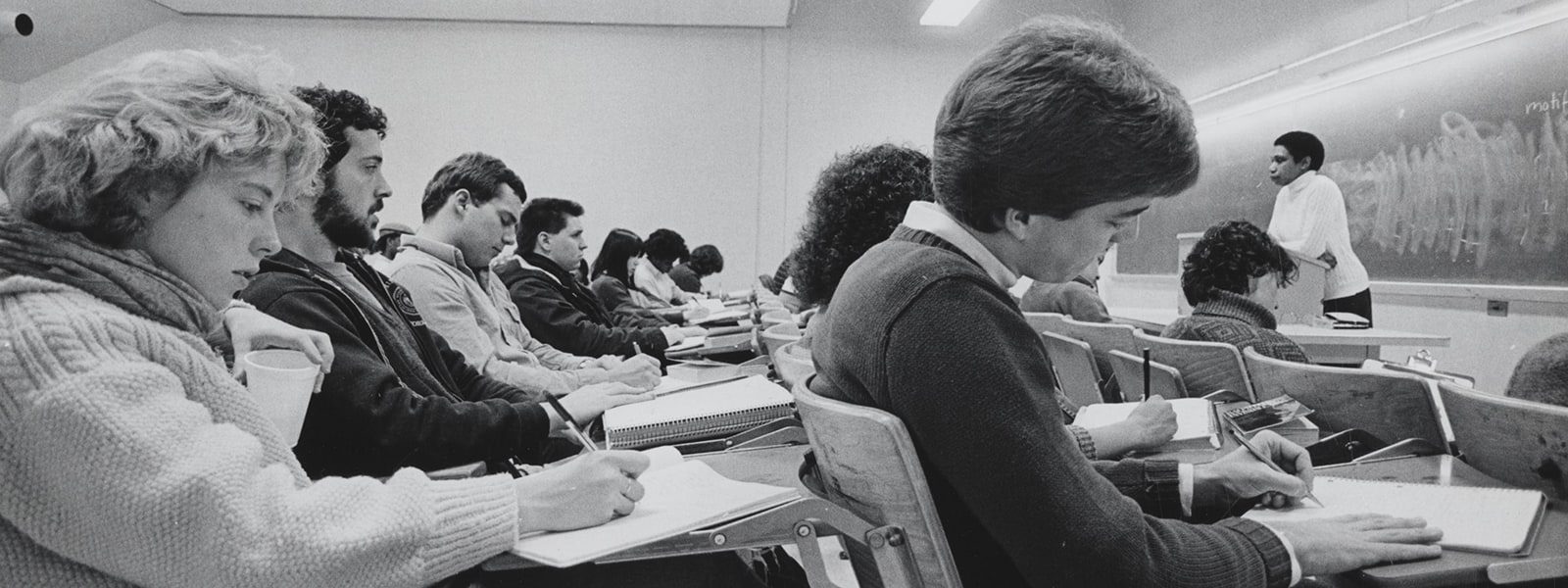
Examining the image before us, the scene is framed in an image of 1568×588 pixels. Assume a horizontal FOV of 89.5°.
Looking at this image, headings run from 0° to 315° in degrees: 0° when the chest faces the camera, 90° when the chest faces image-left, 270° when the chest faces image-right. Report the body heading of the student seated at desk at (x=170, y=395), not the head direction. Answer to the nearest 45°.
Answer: approximately 270°

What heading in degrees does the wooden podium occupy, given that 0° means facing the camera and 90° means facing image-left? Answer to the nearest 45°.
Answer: approximately 45°

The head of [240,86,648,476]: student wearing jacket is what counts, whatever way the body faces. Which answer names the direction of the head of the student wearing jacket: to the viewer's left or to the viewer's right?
to the viewer's right

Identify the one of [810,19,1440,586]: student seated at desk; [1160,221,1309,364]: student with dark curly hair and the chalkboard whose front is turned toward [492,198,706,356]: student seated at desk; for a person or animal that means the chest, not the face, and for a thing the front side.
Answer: the chalkboard

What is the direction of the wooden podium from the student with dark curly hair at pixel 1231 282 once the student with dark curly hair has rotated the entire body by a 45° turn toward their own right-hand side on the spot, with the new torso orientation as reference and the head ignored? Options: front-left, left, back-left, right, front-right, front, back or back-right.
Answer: left

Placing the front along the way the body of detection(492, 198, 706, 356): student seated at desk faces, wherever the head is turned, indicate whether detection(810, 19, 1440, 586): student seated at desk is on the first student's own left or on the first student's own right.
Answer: on the first student's own right

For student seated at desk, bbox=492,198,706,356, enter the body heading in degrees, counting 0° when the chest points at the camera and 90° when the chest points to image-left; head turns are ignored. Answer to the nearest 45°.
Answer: approximately 270°

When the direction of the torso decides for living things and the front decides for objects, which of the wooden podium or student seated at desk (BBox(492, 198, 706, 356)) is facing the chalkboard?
the student seated at desk

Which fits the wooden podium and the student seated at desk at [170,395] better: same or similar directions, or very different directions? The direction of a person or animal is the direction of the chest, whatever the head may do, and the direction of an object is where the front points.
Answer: very different directions

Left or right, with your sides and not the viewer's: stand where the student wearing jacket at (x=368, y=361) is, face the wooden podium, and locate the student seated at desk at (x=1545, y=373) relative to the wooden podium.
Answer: right

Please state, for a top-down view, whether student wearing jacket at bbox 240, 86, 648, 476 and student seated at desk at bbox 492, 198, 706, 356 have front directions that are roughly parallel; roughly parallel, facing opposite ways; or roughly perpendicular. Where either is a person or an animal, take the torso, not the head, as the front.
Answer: roughly parallel

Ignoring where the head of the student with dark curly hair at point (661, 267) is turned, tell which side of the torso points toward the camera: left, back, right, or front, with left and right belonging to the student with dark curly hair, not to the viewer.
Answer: right

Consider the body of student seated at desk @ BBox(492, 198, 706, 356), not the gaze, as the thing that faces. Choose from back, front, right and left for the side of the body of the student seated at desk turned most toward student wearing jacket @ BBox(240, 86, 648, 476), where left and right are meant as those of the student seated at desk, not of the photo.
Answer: right

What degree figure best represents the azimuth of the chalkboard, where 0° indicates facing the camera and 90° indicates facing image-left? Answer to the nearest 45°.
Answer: approximately 45°
